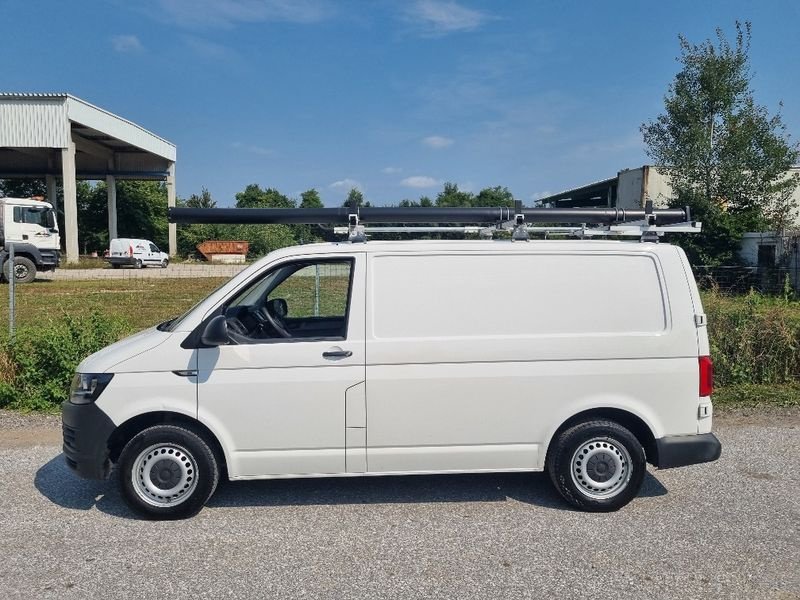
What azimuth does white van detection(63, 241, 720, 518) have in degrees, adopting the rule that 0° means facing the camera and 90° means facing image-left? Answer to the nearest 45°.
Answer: approximately 90°

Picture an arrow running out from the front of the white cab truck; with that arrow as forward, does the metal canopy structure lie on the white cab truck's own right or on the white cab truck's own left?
on the white cab truck's own left

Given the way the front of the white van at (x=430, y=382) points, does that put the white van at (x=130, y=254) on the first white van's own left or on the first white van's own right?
on the first white van's own right

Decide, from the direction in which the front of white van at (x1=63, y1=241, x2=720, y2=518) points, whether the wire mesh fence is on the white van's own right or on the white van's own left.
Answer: on the white van's own right

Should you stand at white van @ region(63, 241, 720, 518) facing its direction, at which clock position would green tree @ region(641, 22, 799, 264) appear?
The green tree is roughly at 4 o'clock from the white van.

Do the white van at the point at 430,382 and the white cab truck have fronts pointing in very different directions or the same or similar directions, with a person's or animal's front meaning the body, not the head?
very different directions

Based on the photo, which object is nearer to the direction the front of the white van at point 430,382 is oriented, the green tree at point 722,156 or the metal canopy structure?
the metal canopy structure

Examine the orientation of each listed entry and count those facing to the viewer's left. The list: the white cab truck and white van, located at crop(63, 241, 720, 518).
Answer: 1

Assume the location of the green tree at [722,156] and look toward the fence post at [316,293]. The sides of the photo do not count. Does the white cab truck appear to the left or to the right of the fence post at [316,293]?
right
